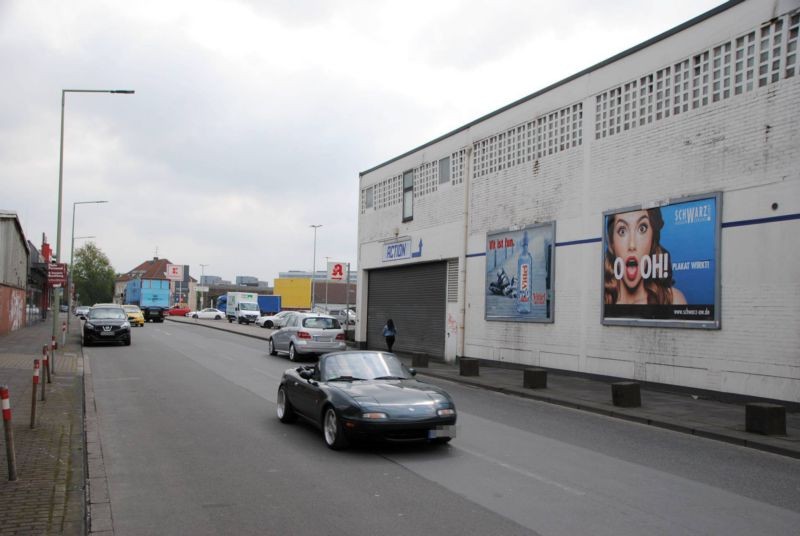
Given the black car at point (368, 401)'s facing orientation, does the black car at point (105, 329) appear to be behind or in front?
behind

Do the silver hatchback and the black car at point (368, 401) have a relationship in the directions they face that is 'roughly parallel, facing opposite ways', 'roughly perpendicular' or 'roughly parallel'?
roughly parallel, facing opposite ways

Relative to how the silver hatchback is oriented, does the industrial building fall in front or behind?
behind

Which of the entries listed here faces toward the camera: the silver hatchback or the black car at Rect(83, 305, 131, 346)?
the black car

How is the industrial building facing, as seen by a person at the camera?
facing the viewer and to the left of the viewer

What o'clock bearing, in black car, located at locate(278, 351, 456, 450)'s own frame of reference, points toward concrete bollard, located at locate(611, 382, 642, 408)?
The concrete bollard is roughly at 9 o'clock from the black car.

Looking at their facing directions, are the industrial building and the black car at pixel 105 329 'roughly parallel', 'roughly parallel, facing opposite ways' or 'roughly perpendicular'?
roughly perpendicular

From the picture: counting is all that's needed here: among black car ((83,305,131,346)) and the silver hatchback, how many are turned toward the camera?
1

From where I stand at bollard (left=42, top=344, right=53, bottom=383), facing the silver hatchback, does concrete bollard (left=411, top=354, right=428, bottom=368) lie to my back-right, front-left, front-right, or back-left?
front-right

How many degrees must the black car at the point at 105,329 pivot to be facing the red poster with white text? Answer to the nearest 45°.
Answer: approximately 45° to its right

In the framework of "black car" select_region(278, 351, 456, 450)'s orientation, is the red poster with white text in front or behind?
behind

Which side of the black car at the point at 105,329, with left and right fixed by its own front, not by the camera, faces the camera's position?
front

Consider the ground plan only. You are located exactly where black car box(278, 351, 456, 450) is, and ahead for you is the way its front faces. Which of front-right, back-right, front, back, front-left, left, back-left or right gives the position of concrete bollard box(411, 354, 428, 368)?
back-left

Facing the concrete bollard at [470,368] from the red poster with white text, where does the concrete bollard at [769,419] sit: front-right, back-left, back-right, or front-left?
front-right

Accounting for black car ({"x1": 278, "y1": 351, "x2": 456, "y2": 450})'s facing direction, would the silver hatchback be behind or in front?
behind

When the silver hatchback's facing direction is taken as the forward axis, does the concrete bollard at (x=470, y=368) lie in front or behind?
behind

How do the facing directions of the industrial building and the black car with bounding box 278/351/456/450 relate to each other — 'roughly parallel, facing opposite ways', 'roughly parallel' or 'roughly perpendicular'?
roughly perpendicular

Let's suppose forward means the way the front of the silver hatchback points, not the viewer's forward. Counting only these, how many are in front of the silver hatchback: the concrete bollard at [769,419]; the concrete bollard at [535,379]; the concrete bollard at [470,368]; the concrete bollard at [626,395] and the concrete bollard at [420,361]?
0

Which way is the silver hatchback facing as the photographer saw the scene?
facing away from the viewer and to the left of the viewer
